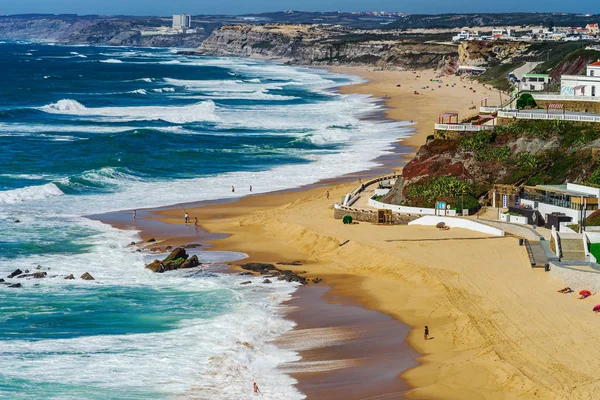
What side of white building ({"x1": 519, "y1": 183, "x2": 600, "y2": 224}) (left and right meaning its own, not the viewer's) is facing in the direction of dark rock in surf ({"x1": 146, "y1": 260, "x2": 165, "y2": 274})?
front

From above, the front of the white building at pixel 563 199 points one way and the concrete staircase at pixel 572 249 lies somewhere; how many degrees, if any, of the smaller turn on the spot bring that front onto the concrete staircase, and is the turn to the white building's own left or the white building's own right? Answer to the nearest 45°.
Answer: approximately 45° to the white building's own left

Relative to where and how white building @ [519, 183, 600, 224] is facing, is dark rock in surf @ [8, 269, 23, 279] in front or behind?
in front

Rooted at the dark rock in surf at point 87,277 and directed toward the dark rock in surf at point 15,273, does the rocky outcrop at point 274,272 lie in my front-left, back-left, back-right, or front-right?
back-right

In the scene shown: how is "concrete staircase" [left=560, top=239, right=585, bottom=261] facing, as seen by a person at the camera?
facing the viewer

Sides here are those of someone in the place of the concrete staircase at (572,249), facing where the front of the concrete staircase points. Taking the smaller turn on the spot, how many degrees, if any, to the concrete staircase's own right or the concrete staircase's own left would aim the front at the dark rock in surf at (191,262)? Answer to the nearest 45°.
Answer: approximately 90° to the concrete staircase's own right

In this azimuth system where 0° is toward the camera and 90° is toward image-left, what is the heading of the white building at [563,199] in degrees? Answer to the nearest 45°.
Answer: approximately 45°

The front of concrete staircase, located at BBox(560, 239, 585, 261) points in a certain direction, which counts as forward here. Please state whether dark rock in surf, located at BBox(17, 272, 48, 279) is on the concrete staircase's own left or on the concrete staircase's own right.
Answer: on the concrete staircase's own right

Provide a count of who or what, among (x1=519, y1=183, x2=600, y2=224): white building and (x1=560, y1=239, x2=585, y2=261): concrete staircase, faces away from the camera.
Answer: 0
